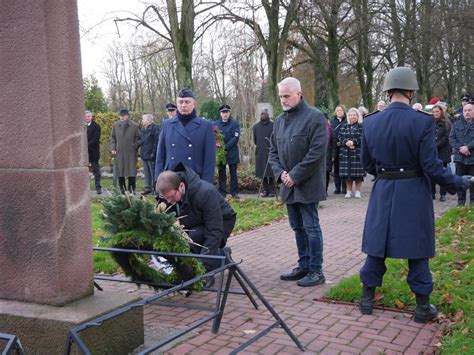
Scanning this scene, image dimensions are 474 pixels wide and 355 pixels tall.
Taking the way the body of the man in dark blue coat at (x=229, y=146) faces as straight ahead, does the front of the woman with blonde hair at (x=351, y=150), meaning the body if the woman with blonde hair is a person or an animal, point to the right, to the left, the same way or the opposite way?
the same way

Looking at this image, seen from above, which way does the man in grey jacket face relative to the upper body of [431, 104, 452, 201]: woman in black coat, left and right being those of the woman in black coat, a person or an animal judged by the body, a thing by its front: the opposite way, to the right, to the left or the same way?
the same way

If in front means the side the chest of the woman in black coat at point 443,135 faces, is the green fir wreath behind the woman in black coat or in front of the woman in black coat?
in front

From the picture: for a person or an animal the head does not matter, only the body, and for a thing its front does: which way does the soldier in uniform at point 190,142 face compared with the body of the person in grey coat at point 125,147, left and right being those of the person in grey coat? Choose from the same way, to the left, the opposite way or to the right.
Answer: the same way

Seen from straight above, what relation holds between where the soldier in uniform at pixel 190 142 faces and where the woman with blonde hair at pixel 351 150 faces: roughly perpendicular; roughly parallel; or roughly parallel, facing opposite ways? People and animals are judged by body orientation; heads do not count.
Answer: roughly parallel

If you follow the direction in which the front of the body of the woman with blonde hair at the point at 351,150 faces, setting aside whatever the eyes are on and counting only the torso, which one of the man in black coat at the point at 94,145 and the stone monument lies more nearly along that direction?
the stone monument

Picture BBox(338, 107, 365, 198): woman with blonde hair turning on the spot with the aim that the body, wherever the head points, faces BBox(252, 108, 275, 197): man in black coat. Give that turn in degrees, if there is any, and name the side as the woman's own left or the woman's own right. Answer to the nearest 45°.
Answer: approximately 90° to the woman's own right

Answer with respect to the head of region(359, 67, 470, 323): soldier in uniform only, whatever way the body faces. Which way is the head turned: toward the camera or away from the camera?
away from the camera

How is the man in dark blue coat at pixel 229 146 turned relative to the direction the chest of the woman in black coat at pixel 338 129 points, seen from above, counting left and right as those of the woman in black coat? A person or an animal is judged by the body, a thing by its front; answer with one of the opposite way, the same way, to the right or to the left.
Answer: the same way

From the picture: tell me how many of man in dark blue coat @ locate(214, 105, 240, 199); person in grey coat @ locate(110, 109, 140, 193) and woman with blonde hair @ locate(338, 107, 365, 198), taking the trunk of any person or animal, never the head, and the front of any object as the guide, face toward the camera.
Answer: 3

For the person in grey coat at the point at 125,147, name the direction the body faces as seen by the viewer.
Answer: toward the camera

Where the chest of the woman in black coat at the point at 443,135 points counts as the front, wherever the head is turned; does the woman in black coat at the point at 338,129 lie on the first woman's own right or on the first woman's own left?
on the first woman's own right
